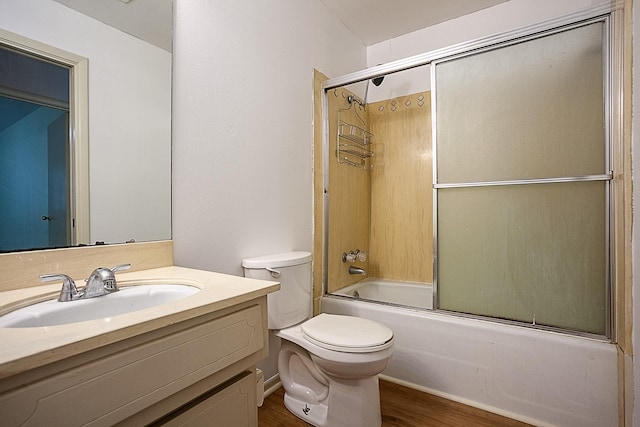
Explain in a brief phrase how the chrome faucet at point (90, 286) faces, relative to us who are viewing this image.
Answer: facing the viewer and to the right of the viewer

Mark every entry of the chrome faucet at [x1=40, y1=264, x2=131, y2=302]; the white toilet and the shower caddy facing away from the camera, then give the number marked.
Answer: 0

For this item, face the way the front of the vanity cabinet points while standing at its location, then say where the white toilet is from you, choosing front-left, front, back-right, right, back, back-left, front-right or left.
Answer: left

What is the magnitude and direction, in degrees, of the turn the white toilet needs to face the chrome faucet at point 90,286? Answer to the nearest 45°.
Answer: approximately 90° to its right

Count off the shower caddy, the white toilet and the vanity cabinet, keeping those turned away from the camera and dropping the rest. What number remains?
0

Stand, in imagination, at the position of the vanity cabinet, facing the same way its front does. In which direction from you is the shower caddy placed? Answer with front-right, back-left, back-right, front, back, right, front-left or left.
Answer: left

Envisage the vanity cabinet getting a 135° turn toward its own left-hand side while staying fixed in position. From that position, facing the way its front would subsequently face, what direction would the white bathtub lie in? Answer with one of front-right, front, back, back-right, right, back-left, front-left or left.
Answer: right
